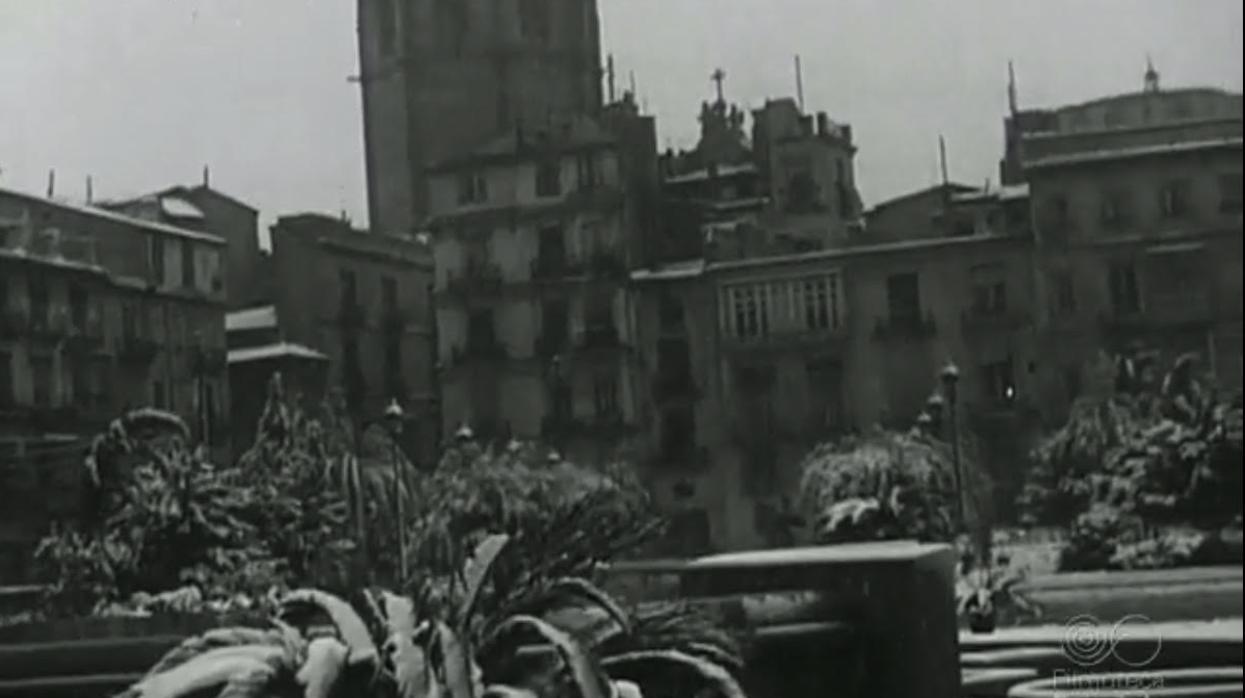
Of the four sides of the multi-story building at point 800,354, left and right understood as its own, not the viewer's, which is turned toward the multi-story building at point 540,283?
right

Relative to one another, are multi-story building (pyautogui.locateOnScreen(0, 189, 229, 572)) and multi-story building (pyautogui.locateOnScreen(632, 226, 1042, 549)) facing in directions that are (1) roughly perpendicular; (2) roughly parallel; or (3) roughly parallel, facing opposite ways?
roughly perpendicular

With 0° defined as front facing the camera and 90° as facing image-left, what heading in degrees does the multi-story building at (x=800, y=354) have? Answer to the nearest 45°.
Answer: approximately 0°
